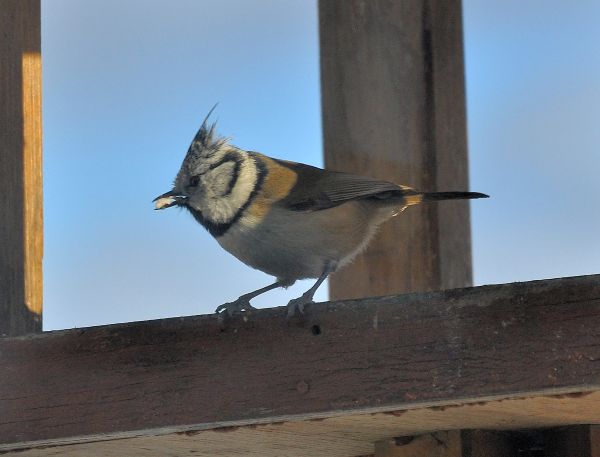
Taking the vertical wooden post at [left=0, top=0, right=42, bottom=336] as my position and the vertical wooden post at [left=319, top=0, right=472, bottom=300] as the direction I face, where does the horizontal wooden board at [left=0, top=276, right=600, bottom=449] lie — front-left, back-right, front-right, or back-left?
front-right

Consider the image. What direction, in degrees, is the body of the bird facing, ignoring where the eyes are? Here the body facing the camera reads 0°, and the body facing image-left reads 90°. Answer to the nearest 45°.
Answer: approximately 90°

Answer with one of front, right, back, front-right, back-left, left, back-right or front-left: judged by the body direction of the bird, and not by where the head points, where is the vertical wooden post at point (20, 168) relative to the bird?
front-left

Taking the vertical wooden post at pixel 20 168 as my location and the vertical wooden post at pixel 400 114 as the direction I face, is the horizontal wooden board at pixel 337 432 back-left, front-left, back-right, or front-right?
front-right
